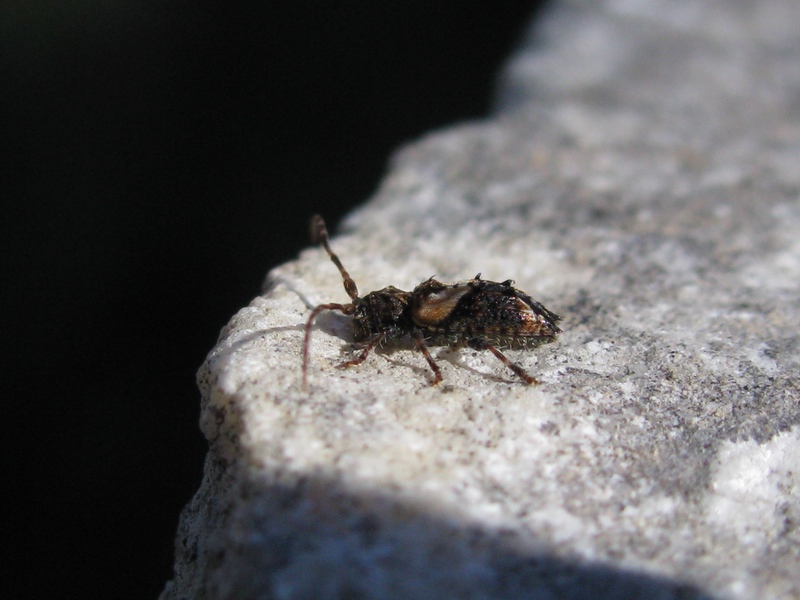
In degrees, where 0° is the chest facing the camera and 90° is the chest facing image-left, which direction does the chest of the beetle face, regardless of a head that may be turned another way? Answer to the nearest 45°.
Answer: approximately 90°
